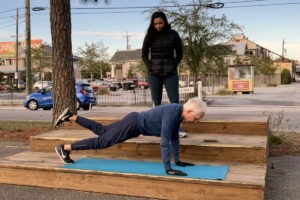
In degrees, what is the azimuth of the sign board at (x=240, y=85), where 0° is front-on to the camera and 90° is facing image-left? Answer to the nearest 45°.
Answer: approximately 0°

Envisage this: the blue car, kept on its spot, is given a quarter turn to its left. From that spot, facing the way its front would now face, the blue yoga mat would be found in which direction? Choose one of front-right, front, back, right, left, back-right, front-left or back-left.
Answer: front-left

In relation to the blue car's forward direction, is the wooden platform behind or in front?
behind

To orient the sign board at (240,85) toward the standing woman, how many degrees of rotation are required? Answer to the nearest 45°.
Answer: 0° — it already faces them

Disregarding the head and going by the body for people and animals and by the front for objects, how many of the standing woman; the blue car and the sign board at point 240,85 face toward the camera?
2

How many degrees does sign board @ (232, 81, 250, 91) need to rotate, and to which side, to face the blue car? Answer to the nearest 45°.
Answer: approximately 45° to its right

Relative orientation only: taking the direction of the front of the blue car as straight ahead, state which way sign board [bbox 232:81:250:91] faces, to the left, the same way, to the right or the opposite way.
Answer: to the left

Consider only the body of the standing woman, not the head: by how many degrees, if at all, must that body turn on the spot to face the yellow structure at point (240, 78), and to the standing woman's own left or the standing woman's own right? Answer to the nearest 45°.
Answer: approximately 180°

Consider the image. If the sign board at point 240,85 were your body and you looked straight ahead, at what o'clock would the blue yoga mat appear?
The blue yoga mat is roughly at 12 o'clock from the sign board.

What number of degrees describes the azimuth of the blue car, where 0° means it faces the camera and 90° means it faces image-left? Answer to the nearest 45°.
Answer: approximately 135°
